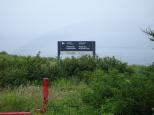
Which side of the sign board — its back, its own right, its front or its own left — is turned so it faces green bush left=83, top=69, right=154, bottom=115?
front

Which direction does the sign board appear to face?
toward the camera
